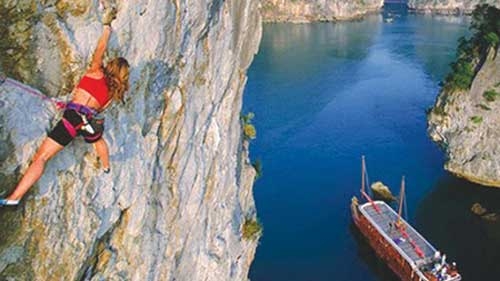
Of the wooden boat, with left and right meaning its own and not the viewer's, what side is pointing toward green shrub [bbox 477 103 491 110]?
right

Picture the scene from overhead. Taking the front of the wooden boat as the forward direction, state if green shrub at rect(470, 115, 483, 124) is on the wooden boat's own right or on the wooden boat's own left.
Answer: on the wooden boat's own right

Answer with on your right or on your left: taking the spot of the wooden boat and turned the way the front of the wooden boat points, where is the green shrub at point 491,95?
on your right

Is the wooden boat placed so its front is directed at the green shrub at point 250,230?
no

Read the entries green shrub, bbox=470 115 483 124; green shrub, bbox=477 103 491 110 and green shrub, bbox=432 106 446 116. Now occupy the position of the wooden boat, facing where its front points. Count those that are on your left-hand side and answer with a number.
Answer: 0

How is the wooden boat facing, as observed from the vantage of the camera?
facing away from the viewer and to the left of the viewer

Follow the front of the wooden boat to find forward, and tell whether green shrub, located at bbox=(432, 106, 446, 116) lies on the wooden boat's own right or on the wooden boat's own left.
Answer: on the wooden boat's own right

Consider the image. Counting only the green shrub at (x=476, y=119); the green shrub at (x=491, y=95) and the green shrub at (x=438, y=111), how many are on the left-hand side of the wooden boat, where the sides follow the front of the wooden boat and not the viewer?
0

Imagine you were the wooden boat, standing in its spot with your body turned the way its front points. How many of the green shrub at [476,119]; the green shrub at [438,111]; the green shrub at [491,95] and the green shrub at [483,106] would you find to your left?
0

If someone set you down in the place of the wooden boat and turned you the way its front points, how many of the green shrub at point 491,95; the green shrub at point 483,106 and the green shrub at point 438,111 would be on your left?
0

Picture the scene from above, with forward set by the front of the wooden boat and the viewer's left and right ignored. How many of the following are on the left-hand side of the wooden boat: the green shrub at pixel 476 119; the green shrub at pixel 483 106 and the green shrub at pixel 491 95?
0

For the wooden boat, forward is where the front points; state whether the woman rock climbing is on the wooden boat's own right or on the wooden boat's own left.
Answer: on the wooden boat's own left
